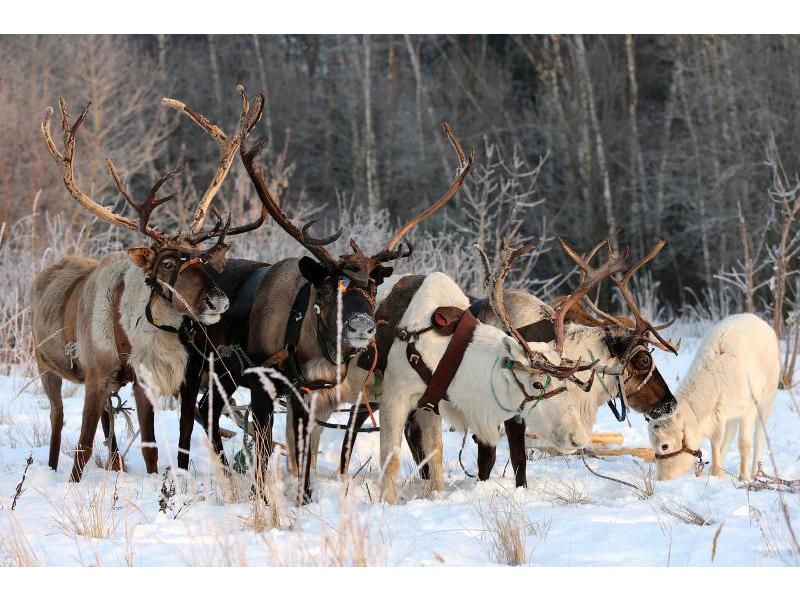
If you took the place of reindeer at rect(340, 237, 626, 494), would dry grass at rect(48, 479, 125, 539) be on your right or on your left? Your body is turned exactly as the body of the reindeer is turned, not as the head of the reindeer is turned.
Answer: on your right

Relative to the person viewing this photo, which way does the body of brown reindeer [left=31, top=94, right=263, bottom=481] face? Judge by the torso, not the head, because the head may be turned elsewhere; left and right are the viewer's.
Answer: facing the viewer and to the right of the viewer

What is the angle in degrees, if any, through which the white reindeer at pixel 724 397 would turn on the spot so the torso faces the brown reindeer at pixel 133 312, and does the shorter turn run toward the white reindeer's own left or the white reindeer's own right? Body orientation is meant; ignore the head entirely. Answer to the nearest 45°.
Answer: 0° — it already faces it

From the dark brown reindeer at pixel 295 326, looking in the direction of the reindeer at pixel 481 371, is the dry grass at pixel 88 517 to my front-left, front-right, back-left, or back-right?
back-right

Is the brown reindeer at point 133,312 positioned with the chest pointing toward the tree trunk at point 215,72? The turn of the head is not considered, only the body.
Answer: no

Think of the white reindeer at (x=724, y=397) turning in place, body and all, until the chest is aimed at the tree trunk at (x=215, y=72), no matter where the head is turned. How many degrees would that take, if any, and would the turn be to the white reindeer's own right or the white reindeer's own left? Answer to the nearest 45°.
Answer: approximately 90° to the white reindeer's own right

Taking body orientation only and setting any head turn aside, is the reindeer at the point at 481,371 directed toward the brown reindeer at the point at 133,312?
no

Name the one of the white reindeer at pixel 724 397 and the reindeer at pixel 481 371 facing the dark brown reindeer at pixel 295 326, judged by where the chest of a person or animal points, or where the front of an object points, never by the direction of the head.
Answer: the white reindeer

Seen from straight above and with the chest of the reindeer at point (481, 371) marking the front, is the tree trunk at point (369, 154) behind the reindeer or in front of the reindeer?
behind

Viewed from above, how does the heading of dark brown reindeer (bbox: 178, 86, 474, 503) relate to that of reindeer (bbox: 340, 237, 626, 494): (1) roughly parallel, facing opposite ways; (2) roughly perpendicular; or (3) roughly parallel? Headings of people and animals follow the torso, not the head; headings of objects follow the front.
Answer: roughly parallel

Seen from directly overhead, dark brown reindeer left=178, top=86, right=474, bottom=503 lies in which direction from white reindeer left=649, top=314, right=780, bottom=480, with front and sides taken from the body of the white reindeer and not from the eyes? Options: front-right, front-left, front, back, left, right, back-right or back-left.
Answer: front

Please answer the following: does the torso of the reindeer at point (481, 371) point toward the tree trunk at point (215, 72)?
no

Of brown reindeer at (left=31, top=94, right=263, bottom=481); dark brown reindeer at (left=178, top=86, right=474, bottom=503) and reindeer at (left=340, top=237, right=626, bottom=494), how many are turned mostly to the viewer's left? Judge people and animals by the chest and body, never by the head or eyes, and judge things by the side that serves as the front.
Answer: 0

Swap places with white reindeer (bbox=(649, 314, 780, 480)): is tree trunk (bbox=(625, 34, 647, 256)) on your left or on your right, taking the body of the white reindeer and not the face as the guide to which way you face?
on your right

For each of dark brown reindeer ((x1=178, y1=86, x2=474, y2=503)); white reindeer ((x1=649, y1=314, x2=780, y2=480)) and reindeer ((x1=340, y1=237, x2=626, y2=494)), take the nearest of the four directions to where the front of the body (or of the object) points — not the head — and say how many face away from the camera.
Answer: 0

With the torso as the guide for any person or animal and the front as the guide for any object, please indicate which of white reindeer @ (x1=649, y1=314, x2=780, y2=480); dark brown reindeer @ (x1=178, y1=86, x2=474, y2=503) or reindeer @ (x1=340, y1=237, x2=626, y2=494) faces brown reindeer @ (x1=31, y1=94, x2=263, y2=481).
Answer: the white reindeer

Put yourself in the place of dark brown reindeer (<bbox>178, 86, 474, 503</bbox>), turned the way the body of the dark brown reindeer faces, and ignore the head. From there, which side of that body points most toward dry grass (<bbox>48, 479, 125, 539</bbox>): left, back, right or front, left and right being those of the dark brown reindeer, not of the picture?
right
